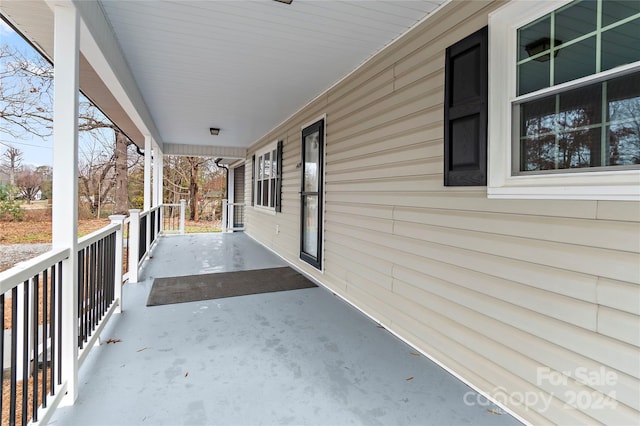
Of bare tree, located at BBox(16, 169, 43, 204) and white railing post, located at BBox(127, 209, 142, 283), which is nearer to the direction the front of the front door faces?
the white railing post

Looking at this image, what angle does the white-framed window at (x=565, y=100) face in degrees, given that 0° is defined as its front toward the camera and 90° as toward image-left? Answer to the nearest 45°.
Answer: approximately 45°

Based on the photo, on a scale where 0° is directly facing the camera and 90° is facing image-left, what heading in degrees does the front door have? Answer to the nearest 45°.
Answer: approximately 90°

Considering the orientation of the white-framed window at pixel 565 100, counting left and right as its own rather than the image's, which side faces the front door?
right

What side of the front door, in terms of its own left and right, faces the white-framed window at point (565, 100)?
left
